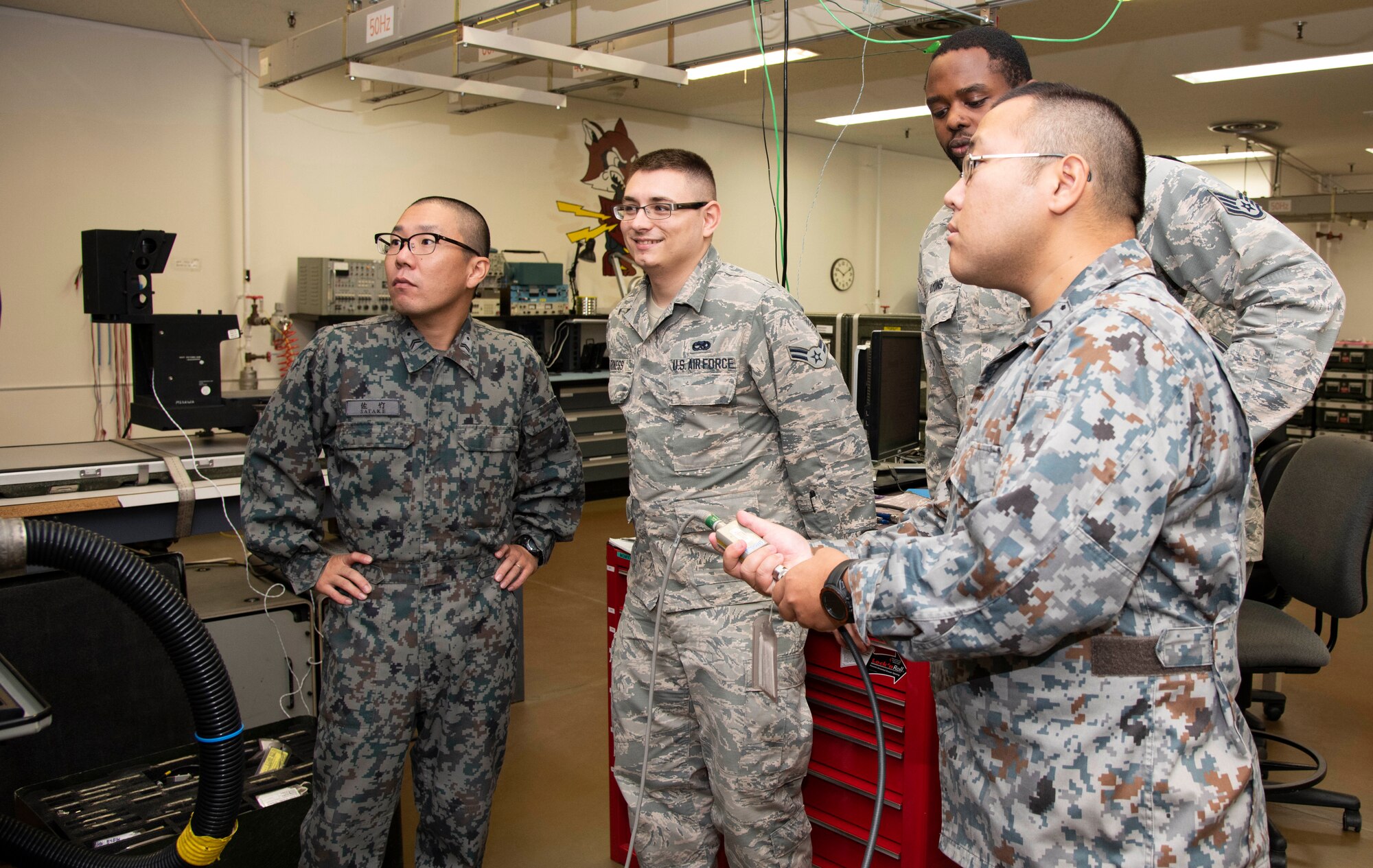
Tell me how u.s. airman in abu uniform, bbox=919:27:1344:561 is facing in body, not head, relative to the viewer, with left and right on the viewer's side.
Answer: facing the viewer and to the left of the viewer

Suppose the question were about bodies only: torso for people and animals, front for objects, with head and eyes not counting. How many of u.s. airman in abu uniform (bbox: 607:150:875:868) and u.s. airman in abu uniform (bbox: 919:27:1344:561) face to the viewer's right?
0

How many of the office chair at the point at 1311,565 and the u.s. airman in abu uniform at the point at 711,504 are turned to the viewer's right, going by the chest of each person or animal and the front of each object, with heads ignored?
0

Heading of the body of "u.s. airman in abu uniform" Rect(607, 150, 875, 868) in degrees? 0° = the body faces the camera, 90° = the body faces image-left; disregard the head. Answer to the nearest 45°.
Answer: approximately 45°

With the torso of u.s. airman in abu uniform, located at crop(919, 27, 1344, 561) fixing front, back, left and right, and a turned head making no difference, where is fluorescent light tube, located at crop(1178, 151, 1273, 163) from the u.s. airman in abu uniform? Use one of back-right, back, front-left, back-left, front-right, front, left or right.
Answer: back-right

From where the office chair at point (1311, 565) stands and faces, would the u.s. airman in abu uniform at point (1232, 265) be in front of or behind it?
in front
